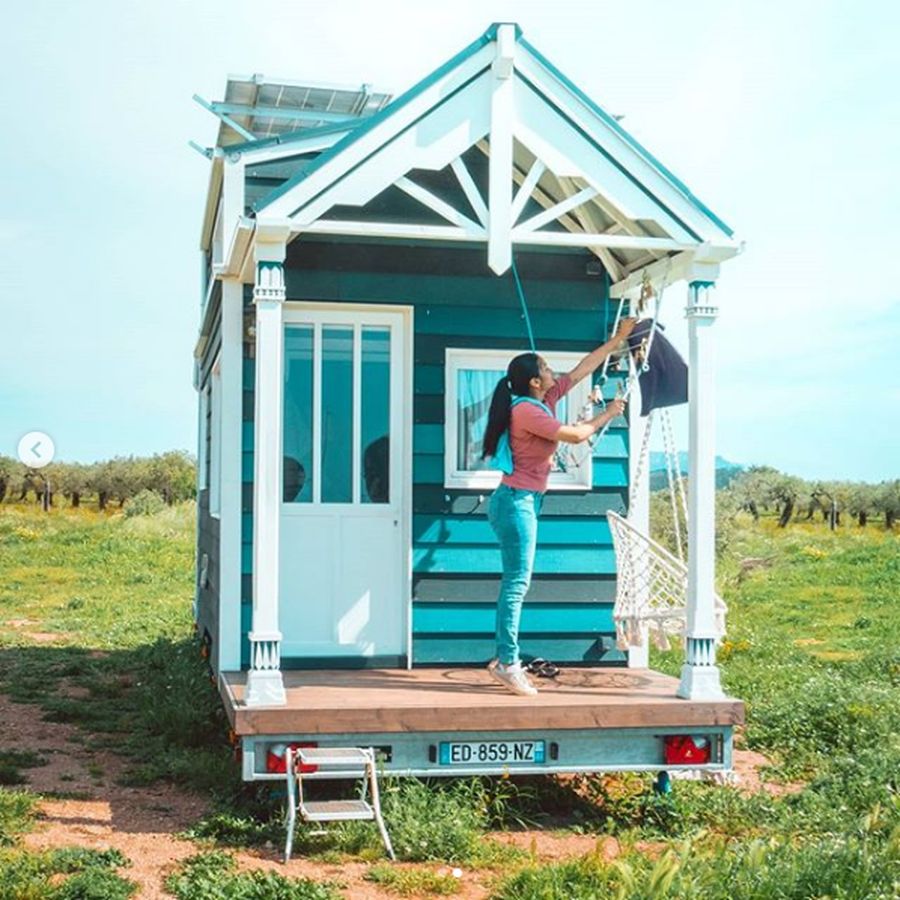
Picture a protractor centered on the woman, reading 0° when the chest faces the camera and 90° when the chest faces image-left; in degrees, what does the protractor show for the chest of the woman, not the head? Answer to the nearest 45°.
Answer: approximately 270°

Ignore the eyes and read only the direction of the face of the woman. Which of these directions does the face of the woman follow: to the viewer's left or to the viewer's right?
to the viewer's right

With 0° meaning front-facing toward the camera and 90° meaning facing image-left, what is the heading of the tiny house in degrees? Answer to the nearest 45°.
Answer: approximately 0°

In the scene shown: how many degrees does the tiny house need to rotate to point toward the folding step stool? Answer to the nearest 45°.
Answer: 0° — it already faces it

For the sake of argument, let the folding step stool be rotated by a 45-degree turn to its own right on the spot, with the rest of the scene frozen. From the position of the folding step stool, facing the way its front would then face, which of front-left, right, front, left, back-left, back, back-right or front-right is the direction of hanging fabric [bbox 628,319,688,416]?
back

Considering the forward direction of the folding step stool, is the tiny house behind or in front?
behind

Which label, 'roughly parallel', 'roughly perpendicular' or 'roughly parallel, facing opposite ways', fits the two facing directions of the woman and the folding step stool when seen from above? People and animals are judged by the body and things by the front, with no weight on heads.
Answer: roughly perpendicular

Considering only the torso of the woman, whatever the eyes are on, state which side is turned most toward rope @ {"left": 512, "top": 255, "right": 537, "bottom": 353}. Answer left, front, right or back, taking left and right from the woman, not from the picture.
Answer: left
